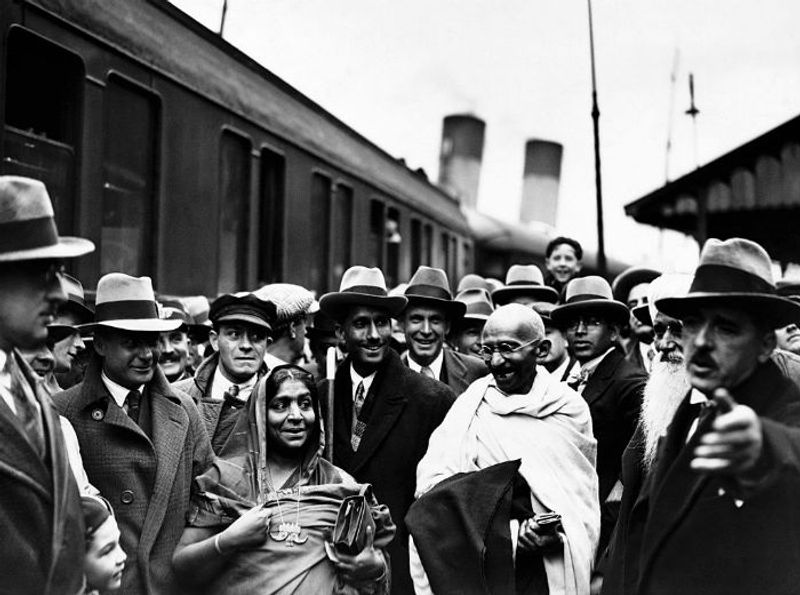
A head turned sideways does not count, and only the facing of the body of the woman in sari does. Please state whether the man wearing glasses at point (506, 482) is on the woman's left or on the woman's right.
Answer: on the woman's left

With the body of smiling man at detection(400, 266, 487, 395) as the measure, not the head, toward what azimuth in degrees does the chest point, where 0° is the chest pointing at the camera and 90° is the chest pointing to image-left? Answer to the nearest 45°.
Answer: approximately 0°

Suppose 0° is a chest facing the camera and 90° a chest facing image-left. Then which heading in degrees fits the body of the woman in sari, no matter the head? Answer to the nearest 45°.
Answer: approximately 0°
